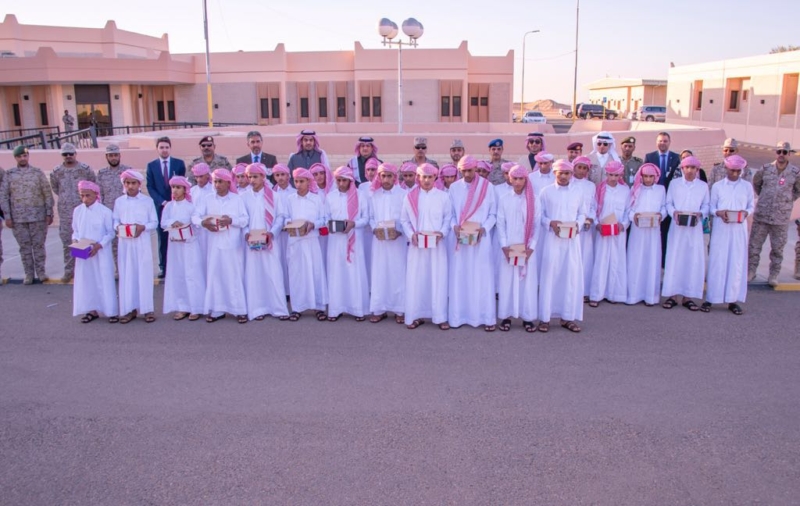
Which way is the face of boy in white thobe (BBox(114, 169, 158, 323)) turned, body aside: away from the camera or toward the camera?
toward the camera

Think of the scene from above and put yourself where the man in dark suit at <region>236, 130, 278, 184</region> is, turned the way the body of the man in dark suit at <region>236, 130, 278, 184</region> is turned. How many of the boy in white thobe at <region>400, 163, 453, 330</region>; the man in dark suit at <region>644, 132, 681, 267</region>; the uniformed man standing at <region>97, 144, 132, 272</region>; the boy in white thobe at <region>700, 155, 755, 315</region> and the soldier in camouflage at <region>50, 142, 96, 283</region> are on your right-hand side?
2

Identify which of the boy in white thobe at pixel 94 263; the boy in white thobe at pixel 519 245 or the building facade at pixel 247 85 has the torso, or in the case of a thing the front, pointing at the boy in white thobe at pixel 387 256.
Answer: the building facade

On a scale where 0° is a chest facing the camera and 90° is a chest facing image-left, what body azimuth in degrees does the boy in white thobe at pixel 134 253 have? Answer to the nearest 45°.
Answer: approximately 0°

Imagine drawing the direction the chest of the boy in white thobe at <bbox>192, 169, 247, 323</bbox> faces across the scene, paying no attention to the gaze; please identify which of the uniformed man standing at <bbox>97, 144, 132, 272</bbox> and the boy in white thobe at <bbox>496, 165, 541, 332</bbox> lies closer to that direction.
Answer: the boy in white thobe

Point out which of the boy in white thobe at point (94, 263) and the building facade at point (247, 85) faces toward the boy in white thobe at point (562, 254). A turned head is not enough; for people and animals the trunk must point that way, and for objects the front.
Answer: the building facade

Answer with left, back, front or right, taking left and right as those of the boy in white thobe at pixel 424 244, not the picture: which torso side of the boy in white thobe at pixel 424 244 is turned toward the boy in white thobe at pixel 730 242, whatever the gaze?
left

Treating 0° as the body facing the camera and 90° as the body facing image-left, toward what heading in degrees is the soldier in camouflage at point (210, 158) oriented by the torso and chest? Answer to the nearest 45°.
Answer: approximately 0°

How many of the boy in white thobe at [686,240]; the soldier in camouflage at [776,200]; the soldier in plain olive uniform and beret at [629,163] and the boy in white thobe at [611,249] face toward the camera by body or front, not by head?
4

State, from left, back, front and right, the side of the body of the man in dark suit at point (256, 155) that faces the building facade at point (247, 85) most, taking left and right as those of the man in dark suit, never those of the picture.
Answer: back

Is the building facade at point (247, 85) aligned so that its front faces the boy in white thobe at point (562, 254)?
yes

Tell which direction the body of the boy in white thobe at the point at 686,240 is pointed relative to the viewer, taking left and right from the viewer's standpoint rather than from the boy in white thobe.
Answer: facing the viewer

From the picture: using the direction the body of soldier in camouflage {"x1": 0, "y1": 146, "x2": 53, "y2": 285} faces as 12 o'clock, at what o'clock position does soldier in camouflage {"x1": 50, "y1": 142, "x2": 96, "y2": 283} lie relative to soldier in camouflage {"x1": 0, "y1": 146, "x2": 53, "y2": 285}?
soldier in camouflage {"x1": 50, "y1": 142, "x2": 96, "y2": 283} is roughly at 10 o'clock from soldier in camouflage {"x1": 0, "y1": 146, "x2": 53, "y2": 285}.

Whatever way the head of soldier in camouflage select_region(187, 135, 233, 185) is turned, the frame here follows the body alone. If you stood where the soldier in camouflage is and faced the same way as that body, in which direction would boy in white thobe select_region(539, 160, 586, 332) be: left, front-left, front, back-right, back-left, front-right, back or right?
front-left

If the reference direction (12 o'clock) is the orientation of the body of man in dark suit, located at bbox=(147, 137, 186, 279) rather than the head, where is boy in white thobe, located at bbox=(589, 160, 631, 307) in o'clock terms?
The boy in white thobe is roughly at 10 o'clock from the man in dark suit.

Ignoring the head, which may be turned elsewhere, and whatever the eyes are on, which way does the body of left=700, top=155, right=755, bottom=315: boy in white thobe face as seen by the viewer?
toward the camera

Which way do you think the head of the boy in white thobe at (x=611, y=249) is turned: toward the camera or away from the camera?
toward the camera

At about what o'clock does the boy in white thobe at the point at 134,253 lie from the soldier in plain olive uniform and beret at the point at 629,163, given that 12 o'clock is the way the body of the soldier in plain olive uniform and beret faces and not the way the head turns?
The boy in white thobe is roughly at 2 o'clock from the soldier in plain olive uniform and beret.
